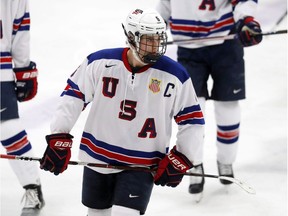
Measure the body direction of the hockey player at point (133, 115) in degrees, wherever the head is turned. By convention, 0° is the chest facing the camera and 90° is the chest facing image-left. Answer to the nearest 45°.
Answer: approximately 0°

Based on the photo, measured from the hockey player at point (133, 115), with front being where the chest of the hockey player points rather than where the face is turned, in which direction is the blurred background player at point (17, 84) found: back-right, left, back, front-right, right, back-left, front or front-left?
back-right

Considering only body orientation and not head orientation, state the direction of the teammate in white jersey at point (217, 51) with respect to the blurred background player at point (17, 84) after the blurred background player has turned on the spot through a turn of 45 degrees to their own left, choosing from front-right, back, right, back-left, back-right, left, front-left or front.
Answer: left

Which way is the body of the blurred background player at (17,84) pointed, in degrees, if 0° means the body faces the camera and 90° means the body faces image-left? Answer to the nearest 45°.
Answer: approximately 45°

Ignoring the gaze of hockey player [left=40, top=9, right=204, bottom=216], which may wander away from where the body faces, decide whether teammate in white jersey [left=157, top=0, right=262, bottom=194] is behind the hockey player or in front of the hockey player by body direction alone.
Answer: behind
